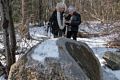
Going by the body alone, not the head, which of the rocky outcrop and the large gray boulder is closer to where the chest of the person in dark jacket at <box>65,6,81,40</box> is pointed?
the large gray boulder

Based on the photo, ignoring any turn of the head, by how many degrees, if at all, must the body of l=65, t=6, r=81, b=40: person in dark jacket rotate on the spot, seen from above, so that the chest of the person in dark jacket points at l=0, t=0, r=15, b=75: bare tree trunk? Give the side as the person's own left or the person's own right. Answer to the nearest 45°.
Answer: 0° — they already face it

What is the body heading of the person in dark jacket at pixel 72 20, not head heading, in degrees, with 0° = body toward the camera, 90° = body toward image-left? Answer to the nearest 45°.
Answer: approximately 45°

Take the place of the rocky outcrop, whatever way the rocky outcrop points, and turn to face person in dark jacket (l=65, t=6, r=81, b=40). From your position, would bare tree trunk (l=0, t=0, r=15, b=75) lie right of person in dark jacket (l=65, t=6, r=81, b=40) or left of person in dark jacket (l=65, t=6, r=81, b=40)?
left
